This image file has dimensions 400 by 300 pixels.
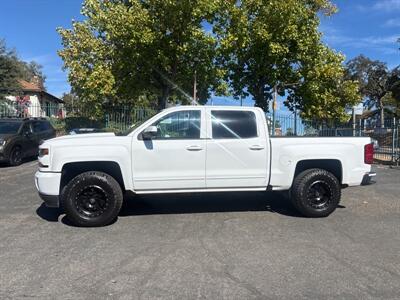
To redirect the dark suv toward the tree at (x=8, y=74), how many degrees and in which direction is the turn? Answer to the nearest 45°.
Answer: approximately 135° to its right

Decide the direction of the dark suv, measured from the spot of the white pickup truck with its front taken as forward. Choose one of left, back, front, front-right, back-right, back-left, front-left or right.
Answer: front-right

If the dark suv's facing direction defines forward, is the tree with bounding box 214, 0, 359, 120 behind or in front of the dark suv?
behind

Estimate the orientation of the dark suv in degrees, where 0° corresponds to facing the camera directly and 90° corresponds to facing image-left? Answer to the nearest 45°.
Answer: approximately 45°

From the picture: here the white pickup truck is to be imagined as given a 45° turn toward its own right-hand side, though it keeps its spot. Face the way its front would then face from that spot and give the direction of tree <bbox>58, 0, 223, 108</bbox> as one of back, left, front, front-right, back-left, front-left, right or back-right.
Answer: front-right

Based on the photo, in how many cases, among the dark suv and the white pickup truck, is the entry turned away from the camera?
0

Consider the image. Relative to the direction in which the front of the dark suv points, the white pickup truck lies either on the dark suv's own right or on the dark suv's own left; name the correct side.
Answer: on the dark suv's own left

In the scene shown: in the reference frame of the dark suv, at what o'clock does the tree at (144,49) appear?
The tree is roughly at 6 o'clock from the dark suv.

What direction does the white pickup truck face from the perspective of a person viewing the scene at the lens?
facing to the left of the viewer

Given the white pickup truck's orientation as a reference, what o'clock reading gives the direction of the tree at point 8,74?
The tree is roughly at 2 o'clock from the white pickup truck.
